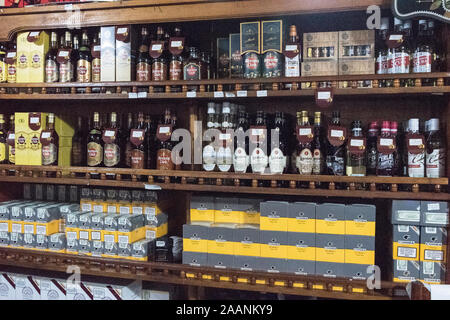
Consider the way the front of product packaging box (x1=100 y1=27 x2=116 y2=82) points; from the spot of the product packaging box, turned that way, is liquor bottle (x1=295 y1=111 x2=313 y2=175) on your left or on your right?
on your left

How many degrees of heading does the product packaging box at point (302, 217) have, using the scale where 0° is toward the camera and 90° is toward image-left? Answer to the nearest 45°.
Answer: approximately 0°

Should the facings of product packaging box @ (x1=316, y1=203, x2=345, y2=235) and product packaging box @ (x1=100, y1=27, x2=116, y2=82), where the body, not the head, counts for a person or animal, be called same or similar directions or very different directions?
same or similar directions

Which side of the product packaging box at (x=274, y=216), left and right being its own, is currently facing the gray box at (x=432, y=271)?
left

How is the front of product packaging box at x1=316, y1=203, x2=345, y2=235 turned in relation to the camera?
facing the viewer

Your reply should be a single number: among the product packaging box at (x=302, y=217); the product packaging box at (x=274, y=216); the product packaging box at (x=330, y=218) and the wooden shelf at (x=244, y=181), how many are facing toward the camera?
4

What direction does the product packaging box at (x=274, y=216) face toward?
toward the camera

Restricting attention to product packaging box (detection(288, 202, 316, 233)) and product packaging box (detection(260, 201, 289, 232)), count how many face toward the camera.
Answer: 2

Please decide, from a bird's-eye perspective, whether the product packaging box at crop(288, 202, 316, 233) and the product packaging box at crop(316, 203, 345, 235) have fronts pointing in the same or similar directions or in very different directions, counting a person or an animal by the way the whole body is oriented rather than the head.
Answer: same or similar directions

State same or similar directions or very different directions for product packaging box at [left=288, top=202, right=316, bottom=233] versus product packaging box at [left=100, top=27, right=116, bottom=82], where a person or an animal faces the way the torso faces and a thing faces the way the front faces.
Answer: same or similar directions

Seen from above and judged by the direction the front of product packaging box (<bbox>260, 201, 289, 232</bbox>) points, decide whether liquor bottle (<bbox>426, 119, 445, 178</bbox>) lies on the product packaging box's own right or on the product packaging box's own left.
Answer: on the product packaging box's own left
